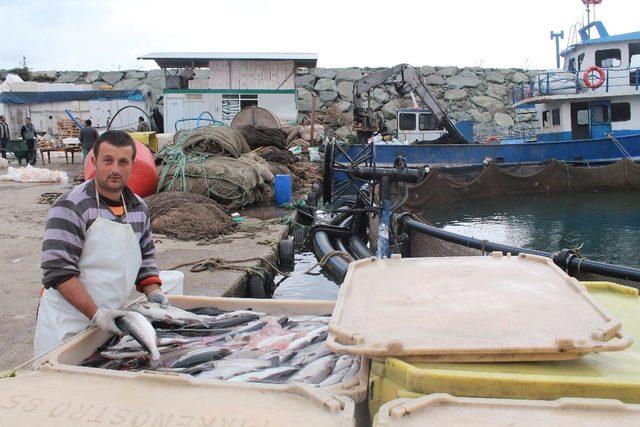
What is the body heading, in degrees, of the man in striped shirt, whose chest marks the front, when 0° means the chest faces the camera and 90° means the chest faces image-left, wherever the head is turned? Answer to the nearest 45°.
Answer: approximately 315°

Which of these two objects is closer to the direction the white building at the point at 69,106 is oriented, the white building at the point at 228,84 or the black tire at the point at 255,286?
the black tire

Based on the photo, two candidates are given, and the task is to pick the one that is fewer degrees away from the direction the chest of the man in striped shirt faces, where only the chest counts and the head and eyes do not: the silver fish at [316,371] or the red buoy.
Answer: the silver fish

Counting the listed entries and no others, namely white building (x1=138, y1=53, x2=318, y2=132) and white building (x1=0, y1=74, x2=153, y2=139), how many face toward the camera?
2

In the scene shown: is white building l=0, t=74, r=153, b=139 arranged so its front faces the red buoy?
yes
